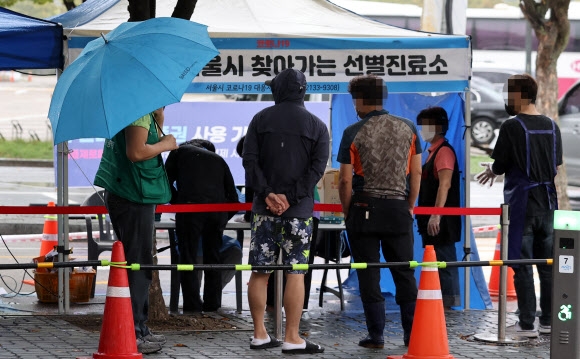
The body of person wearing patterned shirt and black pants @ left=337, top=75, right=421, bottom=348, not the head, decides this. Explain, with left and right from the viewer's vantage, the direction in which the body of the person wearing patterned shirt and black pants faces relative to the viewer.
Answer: facing away from the viewer

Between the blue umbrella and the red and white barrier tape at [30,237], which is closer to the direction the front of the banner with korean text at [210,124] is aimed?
the blue umbrella

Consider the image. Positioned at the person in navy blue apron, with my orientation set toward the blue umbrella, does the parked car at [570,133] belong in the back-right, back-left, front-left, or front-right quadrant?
back-right

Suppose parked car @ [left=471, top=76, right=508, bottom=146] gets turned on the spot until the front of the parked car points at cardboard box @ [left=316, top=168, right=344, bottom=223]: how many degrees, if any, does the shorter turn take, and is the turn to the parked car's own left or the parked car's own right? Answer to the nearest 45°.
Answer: approximately 90° to the parked car's own left

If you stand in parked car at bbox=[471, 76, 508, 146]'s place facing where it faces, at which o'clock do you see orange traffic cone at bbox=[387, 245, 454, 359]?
The orange traffic cone is roughly at 9 o'clock from the parked car.

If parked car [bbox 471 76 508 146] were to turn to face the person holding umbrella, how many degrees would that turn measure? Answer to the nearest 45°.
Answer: approximately 90° to its left

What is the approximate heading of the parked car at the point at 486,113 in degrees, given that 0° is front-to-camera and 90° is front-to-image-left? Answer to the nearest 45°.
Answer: approximately 90°
